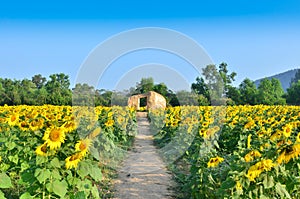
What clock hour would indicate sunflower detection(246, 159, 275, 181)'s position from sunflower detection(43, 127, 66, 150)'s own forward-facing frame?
sunflower detection(246, 159, 275, 181) is roughly at 10 o'clock from sunflower detection(43, 127, 66, 150).

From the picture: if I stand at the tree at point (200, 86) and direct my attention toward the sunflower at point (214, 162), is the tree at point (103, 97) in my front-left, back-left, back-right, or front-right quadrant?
front-right

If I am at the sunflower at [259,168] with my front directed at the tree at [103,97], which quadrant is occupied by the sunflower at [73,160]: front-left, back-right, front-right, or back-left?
front-left

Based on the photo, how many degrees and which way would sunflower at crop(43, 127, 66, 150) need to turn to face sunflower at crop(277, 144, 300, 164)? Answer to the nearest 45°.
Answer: approximately 45° to its left

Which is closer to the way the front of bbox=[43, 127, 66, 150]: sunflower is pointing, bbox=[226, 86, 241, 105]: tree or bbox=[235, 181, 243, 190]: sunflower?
the sunflower

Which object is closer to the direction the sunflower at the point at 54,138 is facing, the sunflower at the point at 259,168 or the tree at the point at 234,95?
the sunflower

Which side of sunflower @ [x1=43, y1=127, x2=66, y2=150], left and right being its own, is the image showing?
front

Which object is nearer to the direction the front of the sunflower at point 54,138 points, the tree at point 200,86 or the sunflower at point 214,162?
the sunflower

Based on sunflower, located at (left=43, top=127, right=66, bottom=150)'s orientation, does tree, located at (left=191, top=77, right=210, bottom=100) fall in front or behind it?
behind

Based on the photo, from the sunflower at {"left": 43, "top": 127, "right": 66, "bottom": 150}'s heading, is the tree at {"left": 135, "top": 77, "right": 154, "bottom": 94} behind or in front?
behind
